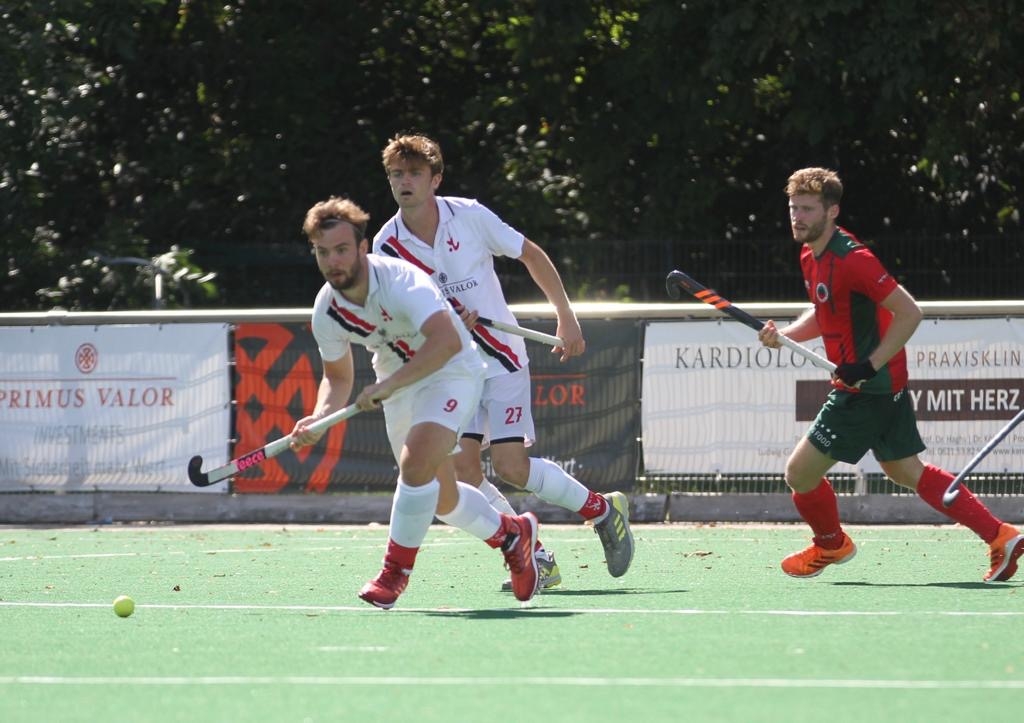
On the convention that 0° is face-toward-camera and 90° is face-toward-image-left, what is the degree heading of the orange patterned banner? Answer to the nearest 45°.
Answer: approximately 0°

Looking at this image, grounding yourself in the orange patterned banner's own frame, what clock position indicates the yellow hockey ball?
The yellow hockey ball is roughly at 12 o'clock from the orange patterned banner.

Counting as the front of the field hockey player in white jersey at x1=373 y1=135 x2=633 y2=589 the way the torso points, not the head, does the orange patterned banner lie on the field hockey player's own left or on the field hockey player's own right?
on the field hockey player's own right

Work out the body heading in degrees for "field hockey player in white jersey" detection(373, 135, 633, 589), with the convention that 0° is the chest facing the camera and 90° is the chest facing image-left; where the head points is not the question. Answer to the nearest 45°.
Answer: approximately 45°
